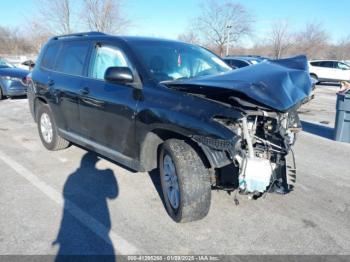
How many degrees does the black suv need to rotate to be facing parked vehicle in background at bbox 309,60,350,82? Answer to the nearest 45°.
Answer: approximately 90° to its left

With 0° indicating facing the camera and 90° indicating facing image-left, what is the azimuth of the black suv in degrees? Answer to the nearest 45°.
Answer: approximately 315°

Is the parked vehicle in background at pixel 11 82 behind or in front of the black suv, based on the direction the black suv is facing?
behind
